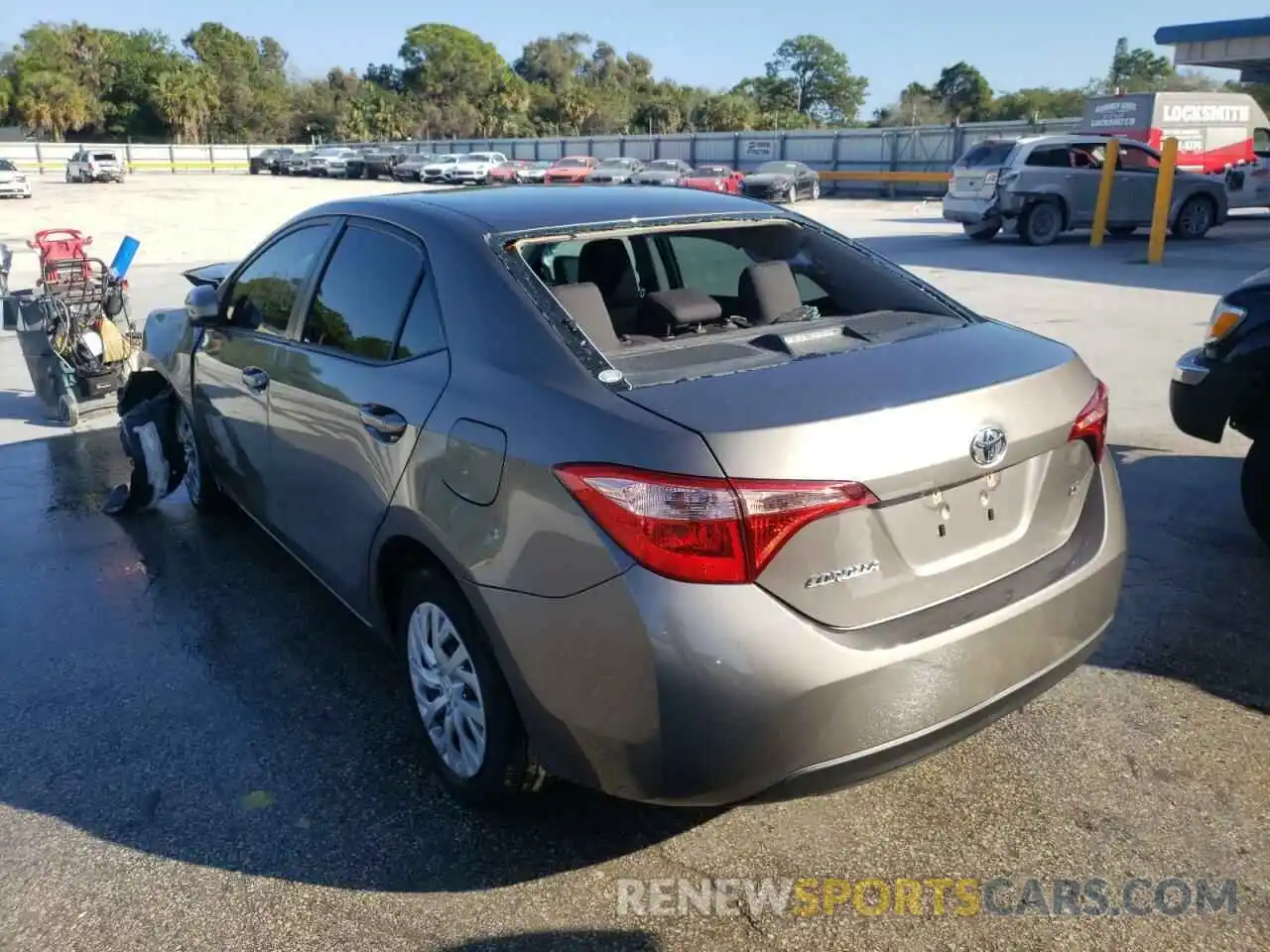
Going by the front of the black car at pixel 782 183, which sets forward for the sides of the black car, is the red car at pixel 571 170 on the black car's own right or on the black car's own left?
on the black car's own right

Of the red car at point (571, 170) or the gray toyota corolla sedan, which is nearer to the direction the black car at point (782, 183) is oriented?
the gray toyota corolla sedan

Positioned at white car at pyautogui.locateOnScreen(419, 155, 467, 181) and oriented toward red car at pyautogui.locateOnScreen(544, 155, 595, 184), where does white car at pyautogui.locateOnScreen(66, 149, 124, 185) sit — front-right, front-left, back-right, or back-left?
back-right

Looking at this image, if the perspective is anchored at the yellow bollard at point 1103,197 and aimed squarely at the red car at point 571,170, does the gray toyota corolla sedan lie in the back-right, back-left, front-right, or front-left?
back-left

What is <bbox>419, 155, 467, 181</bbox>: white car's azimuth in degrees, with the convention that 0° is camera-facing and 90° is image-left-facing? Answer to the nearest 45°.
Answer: approximately 45°

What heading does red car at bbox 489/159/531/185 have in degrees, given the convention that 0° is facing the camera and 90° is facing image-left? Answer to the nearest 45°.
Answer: approximately 45°

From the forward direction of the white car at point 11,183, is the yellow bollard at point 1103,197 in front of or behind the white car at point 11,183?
in front

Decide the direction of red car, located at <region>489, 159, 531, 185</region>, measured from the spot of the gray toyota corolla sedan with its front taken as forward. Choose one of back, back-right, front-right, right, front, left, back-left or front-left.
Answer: front-right

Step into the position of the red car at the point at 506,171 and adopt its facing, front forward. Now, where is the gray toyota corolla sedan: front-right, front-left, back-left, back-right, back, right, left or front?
front-left

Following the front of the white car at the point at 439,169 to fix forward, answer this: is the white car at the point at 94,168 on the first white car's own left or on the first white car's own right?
on the first white car's own right

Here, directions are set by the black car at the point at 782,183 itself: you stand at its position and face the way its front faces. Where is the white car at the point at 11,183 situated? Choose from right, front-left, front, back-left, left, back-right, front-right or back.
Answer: front-right

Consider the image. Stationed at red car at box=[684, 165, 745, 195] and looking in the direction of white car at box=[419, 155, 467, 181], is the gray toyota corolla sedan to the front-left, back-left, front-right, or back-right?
back-left

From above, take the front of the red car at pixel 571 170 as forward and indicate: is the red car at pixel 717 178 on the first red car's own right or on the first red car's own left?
on the first red car's own left

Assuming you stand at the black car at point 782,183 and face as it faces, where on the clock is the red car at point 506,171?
The red car is roughly at 3 o'clock from the black car.
